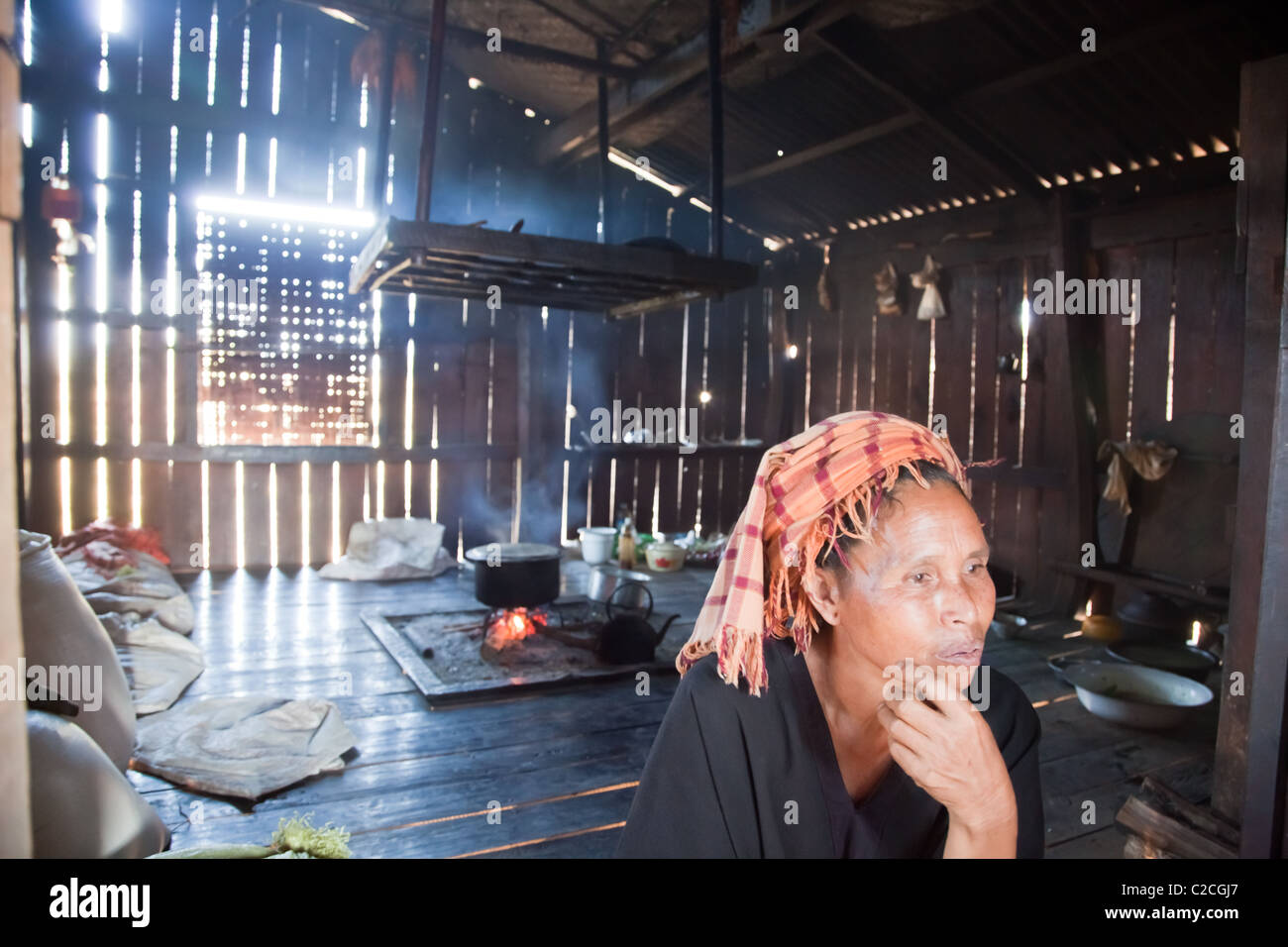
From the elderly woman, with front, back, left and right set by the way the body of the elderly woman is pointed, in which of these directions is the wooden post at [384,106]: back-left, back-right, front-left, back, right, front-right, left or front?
back

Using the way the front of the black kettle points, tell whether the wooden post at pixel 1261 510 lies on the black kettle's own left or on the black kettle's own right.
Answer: on the black kettle's own right

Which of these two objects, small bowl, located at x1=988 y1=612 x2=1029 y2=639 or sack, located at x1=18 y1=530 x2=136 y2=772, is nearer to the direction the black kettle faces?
the small bowl

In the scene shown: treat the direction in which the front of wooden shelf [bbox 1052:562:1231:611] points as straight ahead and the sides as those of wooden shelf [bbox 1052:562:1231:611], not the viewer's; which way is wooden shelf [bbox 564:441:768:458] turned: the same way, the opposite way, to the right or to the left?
to the left

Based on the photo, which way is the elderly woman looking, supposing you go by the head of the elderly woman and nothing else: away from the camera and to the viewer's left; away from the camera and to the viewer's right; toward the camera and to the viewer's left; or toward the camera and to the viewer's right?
toward the camera and to the viewer's right

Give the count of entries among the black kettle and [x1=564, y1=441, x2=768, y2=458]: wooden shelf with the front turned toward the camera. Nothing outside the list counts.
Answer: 1

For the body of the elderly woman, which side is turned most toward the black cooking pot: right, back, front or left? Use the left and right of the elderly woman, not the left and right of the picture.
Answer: back

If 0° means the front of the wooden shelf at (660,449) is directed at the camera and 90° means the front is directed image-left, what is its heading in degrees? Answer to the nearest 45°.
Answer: approximately 0°

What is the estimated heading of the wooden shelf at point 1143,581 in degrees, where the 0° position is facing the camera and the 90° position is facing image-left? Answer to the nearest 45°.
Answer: approximately 45°

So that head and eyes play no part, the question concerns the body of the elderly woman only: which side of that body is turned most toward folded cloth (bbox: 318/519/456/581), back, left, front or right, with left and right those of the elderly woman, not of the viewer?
back

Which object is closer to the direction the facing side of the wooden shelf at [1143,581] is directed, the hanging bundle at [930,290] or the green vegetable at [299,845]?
the green vegetable

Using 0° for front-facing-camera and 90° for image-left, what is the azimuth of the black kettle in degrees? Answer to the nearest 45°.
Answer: approximately 270°
